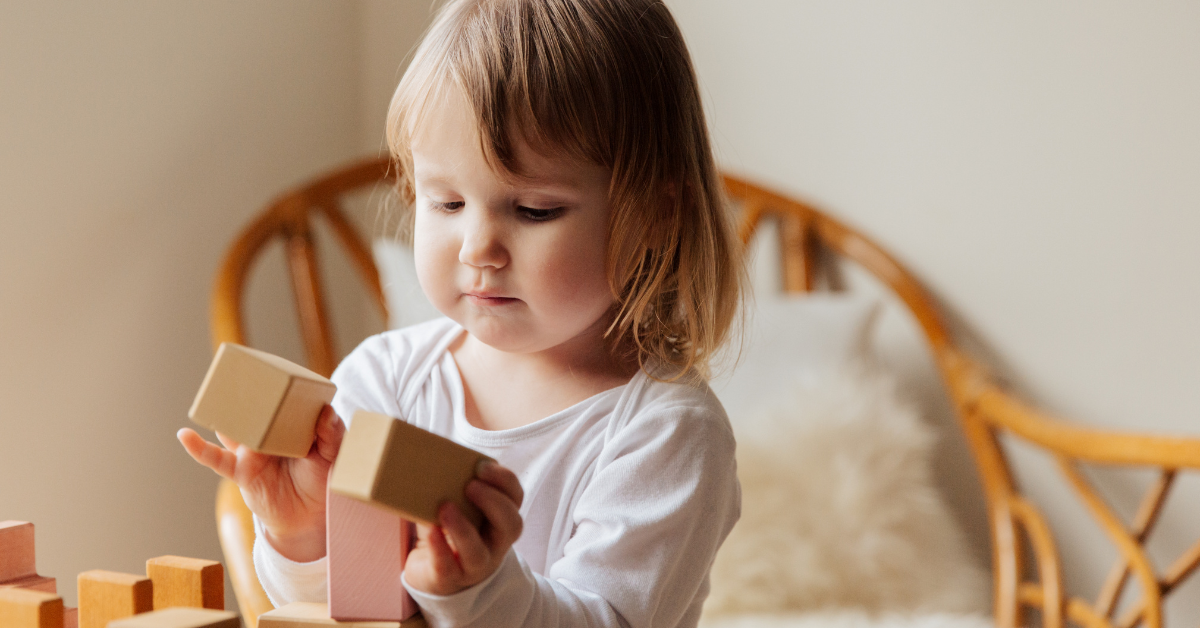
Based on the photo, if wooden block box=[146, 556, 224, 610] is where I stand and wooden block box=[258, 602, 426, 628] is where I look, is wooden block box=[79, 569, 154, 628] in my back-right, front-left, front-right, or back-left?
back-right

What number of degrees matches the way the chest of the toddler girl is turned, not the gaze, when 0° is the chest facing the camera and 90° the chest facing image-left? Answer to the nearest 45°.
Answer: approximately 45°
